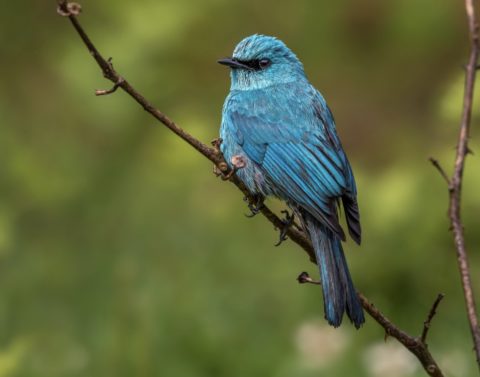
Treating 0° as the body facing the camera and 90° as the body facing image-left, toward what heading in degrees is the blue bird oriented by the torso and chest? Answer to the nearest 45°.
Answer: approximately 90°

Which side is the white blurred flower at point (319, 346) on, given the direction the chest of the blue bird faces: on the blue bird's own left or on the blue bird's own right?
on the blue bird's own right
